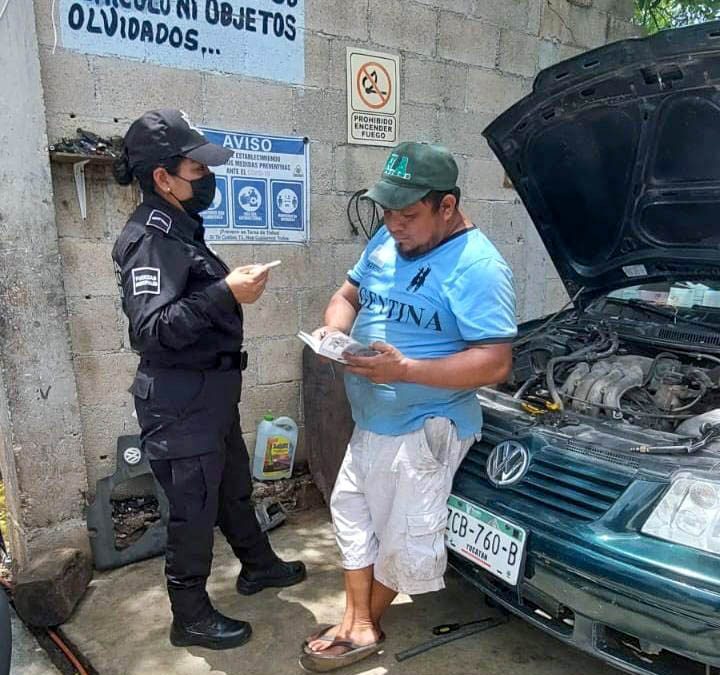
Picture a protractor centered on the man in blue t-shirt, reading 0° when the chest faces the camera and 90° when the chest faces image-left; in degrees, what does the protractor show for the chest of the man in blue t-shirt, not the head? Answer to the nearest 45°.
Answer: approximately 45°

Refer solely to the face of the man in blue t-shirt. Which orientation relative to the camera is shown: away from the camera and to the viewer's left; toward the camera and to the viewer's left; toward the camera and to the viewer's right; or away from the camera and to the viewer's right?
toward the camera and to the viewer's left

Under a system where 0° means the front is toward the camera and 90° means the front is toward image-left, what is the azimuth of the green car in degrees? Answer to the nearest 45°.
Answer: approximately 45°

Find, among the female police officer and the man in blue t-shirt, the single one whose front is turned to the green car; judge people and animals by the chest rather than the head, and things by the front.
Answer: the female police officer

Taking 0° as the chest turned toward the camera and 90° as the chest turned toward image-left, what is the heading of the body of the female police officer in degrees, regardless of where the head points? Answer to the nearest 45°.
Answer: approximately 270°

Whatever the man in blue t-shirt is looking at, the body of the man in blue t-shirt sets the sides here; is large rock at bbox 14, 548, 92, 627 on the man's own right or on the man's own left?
on the man's own right

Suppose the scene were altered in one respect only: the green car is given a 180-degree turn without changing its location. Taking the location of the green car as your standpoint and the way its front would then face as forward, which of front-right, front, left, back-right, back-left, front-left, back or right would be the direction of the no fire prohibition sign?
left

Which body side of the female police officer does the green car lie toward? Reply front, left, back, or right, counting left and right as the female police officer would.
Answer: front

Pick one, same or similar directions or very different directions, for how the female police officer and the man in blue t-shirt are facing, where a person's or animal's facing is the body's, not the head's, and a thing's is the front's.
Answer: very different directions

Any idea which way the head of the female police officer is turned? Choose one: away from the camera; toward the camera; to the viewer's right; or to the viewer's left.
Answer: to the viewer's right

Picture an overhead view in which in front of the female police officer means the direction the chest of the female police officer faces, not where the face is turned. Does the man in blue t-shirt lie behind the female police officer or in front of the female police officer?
in front

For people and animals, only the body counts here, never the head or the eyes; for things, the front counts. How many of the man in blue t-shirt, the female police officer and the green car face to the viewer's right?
1

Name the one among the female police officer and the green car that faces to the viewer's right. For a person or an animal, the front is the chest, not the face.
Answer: the female police officer

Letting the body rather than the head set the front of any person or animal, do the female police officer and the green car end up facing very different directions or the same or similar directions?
very different directions

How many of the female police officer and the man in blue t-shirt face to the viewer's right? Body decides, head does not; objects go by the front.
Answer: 1
